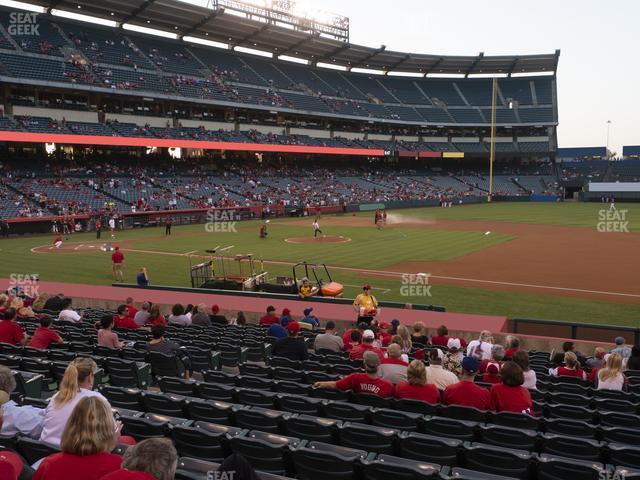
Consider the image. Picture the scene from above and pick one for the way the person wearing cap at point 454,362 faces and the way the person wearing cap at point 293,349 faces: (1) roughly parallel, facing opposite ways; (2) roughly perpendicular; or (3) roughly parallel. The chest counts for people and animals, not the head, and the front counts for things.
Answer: roughly parallel

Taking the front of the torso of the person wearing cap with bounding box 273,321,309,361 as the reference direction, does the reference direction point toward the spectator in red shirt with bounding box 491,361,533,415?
no

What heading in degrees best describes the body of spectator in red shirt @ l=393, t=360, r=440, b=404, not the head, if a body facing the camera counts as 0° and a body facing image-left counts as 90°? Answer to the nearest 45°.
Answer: approximately 180°

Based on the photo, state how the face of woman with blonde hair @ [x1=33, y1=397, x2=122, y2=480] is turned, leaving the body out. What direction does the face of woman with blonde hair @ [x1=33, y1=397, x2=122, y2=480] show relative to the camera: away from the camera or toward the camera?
away from the camera

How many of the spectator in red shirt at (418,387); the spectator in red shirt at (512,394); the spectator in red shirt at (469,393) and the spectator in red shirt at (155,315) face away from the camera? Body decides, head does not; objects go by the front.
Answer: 4

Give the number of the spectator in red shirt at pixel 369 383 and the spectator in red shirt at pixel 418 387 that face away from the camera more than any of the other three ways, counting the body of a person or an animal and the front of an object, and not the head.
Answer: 2

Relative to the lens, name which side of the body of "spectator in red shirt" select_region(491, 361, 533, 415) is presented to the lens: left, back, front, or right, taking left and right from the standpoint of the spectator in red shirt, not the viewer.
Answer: back

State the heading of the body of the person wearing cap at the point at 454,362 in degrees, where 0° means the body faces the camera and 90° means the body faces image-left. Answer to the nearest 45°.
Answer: approximately 180°

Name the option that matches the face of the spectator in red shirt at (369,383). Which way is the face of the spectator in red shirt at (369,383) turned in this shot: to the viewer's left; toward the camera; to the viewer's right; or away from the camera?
away from the camera

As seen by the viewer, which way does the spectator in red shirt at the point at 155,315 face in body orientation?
away from the camera

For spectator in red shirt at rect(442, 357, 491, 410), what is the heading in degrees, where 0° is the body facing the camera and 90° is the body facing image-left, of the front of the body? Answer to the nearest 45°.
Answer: approximately 180°

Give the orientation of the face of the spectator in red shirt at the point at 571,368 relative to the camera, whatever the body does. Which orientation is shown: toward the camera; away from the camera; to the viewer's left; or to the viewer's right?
away from the camera

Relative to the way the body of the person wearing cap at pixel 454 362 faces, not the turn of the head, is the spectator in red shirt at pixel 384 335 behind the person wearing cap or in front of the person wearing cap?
in front

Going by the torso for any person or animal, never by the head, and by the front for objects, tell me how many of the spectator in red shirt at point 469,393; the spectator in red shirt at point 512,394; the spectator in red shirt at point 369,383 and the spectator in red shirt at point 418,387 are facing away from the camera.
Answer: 4

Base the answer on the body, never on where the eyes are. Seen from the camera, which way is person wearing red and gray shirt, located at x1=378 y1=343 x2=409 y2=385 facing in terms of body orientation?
away from the camera

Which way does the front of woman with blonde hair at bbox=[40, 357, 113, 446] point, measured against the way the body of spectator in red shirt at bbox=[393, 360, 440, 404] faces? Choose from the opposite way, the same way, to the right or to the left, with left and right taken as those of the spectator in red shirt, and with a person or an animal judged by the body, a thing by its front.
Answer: the same way

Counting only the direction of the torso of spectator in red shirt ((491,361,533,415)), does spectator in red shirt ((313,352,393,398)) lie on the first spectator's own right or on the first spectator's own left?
on the first spectator's own left

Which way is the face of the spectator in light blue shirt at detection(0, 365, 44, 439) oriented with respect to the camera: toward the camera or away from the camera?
away from the camera
